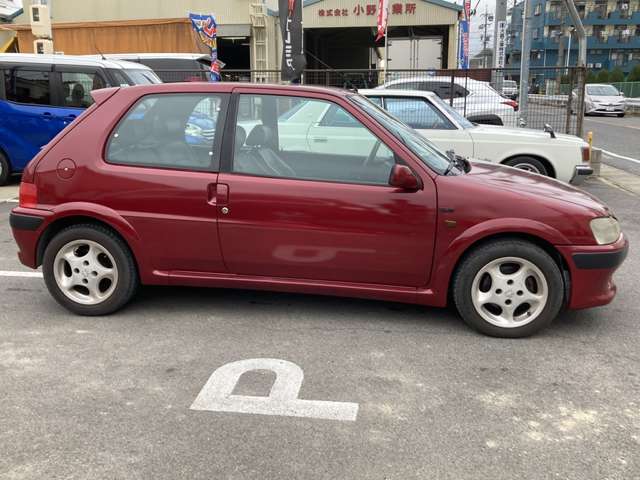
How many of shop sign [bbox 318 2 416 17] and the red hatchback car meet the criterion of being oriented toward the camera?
1

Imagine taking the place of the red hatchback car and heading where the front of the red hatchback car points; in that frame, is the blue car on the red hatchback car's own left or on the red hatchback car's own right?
on the red hatchback car's own left

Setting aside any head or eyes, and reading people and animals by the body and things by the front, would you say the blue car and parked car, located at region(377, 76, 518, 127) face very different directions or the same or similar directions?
very different directions

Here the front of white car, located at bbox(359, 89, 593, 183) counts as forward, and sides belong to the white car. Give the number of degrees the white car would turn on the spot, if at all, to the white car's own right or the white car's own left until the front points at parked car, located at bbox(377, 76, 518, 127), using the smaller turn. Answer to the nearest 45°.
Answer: approximately 90° to the white car's own left

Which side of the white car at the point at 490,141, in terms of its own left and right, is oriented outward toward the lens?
right

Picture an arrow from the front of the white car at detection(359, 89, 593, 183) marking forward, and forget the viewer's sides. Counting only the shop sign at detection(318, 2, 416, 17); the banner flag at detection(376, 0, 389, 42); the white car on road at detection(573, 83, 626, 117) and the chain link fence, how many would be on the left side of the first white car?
4

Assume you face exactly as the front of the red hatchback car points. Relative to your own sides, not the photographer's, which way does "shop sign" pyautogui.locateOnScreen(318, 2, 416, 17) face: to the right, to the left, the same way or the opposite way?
to the right

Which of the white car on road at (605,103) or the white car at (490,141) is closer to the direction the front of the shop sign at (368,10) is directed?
the white car at (490,141)

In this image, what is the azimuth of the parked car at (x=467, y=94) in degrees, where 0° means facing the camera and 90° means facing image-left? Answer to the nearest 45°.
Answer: approximately 90°

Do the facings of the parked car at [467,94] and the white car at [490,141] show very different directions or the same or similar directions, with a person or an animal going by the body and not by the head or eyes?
very different directions

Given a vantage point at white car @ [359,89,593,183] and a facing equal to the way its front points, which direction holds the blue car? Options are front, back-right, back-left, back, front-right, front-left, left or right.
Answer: back

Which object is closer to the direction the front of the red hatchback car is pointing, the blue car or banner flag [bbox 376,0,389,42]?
the banner flag

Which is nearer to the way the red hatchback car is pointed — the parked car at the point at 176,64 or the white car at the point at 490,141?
the white car

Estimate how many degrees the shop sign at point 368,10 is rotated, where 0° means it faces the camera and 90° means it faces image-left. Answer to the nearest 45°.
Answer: approximately 0°
